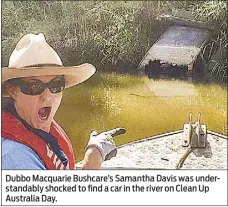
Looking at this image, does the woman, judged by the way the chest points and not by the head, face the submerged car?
no

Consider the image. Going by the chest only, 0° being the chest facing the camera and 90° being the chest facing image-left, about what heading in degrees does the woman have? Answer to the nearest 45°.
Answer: approximately 315°
